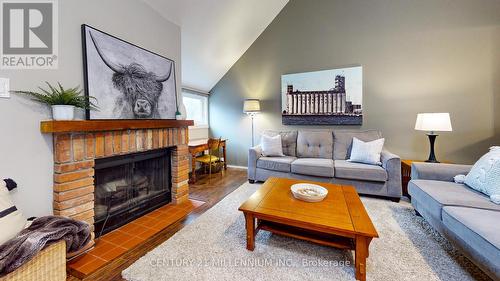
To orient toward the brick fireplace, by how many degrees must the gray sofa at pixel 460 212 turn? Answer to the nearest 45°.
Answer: approximately 45° to its left

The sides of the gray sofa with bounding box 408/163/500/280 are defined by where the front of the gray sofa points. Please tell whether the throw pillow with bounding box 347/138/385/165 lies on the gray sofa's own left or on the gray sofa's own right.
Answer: on the gray sofa's own right

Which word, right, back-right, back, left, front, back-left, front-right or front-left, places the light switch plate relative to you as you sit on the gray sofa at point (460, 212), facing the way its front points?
front-left

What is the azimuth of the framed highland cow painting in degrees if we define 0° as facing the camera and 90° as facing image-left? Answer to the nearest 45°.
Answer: approximately 315°

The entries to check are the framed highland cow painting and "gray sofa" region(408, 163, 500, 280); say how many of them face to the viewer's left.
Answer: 1

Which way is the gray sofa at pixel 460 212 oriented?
to the viewer's left

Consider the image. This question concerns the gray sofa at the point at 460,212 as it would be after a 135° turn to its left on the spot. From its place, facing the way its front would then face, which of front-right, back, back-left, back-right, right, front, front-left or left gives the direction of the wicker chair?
right

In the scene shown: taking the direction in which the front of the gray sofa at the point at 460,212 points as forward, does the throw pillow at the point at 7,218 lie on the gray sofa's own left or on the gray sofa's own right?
on the gray sofa's own left

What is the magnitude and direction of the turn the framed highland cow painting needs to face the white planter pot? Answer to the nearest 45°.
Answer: approximately 90° to its right

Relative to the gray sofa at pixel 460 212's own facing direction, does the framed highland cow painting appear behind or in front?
in front

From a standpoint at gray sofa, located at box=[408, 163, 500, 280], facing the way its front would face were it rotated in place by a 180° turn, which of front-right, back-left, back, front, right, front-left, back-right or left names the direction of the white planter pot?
back-right

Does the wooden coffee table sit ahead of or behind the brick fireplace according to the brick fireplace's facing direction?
ahead

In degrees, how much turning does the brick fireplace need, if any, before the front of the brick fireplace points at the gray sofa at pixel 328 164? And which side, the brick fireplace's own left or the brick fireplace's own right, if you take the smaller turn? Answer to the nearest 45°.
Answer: approximately 45° to the brick fireplace's own left

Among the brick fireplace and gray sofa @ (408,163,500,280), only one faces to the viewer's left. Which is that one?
the gray sofa

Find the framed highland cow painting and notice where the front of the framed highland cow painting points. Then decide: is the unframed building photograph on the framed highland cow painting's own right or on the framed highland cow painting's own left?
on the framed highland cow painting's own left

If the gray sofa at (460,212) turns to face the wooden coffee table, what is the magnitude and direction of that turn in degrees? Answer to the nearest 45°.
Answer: approximately 45° to its left
